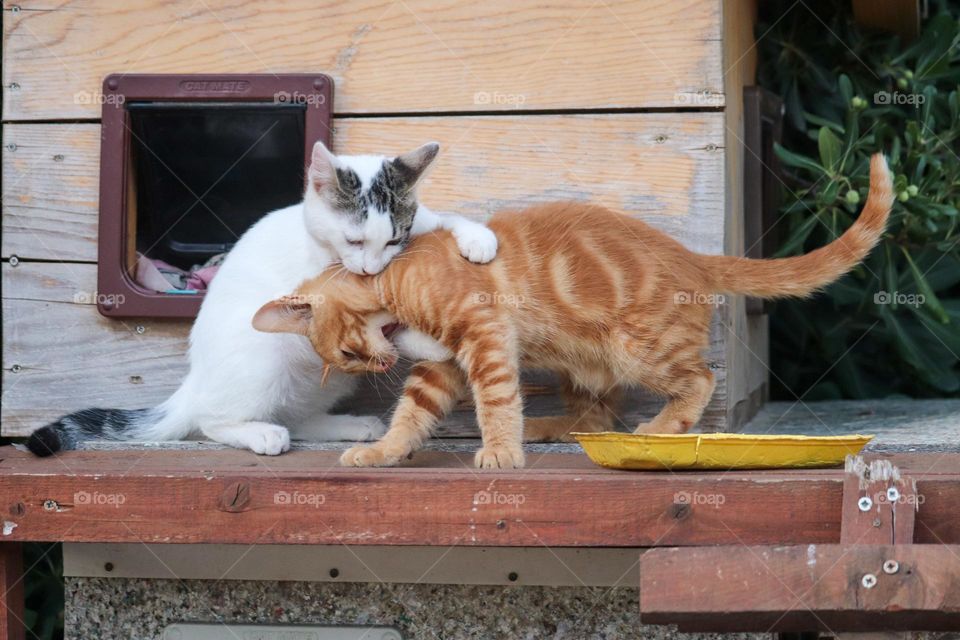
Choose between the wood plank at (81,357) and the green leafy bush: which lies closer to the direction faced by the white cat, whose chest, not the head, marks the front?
the green leafy bush

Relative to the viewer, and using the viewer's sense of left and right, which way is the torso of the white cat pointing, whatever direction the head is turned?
facing to the right of the viewer

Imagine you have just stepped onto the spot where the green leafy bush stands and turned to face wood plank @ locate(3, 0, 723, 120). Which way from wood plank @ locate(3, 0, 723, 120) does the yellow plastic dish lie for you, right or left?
left

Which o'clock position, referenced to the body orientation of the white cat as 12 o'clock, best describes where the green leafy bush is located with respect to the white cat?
The green leafy bush is roughly at 11 o'clock from the white cat.

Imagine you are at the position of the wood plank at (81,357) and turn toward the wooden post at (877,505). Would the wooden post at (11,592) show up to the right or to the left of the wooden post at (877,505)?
right

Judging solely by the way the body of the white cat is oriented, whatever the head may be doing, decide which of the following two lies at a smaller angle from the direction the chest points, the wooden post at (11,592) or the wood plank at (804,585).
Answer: the wood plank
